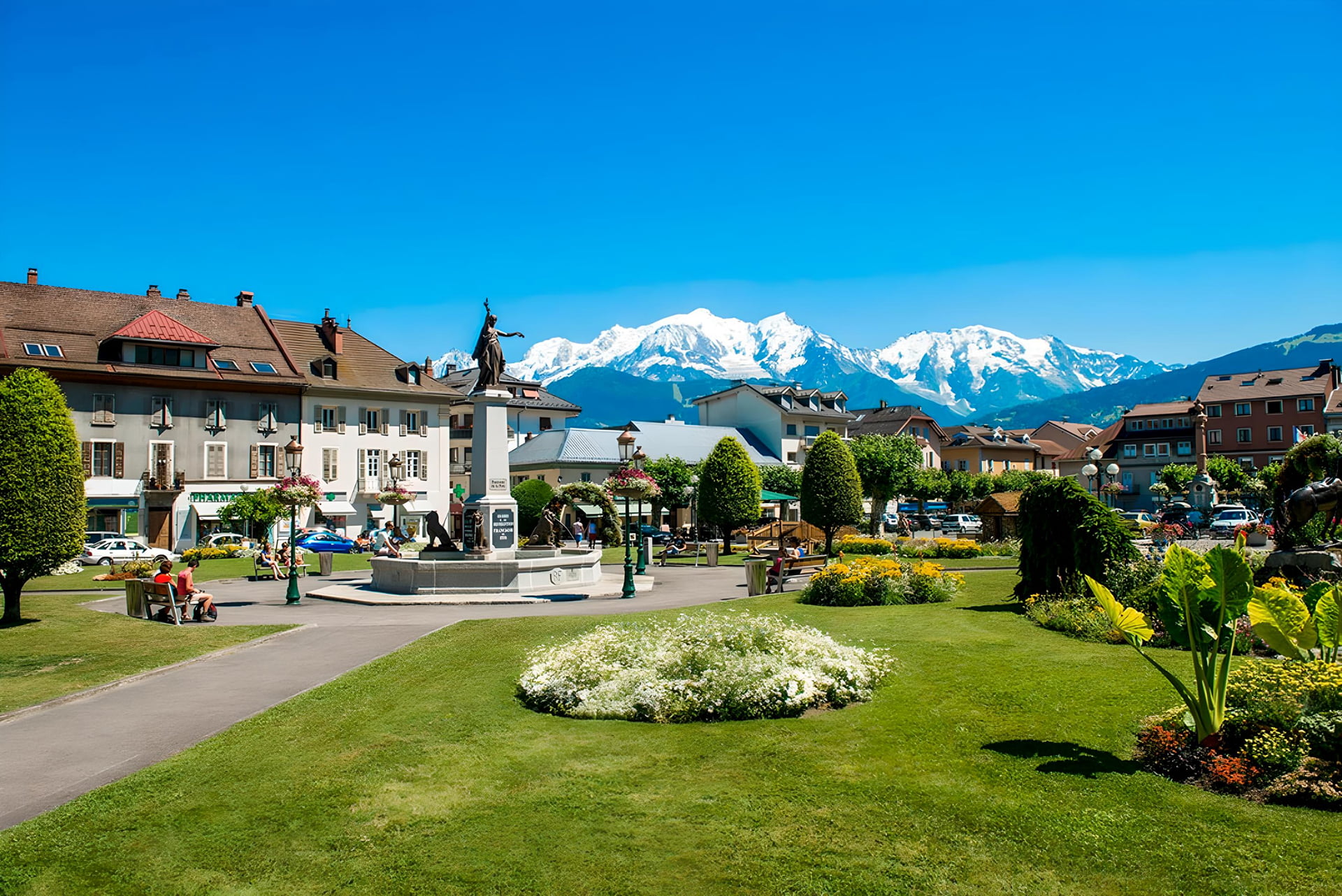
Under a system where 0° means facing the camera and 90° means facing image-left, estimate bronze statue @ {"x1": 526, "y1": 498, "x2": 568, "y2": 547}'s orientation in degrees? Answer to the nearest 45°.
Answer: approximately 270°

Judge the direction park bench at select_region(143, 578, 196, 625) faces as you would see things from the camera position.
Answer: facing away from the viewer and to the right of the viewer

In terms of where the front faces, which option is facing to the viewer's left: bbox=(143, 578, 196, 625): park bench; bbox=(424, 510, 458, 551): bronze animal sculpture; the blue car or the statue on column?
the bronze animal sculpture

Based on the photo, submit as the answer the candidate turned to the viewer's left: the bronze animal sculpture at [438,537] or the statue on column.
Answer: the bronze animal sculpture

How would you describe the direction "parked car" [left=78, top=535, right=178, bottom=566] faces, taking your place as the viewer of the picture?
facing to the right of the viewer

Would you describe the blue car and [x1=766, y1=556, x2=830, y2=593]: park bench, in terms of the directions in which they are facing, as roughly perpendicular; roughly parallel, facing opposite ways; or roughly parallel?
roughly perpendicular

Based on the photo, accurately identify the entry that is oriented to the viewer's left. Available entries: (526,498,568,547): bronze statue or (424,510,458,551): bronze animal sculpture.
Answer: the bronze animal sculpture

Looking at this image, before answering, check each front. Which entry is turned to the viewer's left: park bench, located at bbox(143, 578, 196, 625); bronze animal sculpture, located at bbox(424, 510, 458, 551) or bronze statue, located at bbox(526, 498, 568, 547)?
the bronze animal sculpture

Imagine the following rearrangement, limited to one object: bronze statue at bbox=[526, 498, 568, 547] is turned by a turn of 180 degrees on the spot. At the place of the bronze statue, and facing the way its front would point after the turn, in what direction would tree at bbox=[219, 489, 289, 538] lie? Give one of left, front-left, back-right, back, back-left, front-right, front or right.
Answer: front-right

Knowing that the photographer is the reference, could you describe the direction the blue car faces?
facing to the right of the viewer
